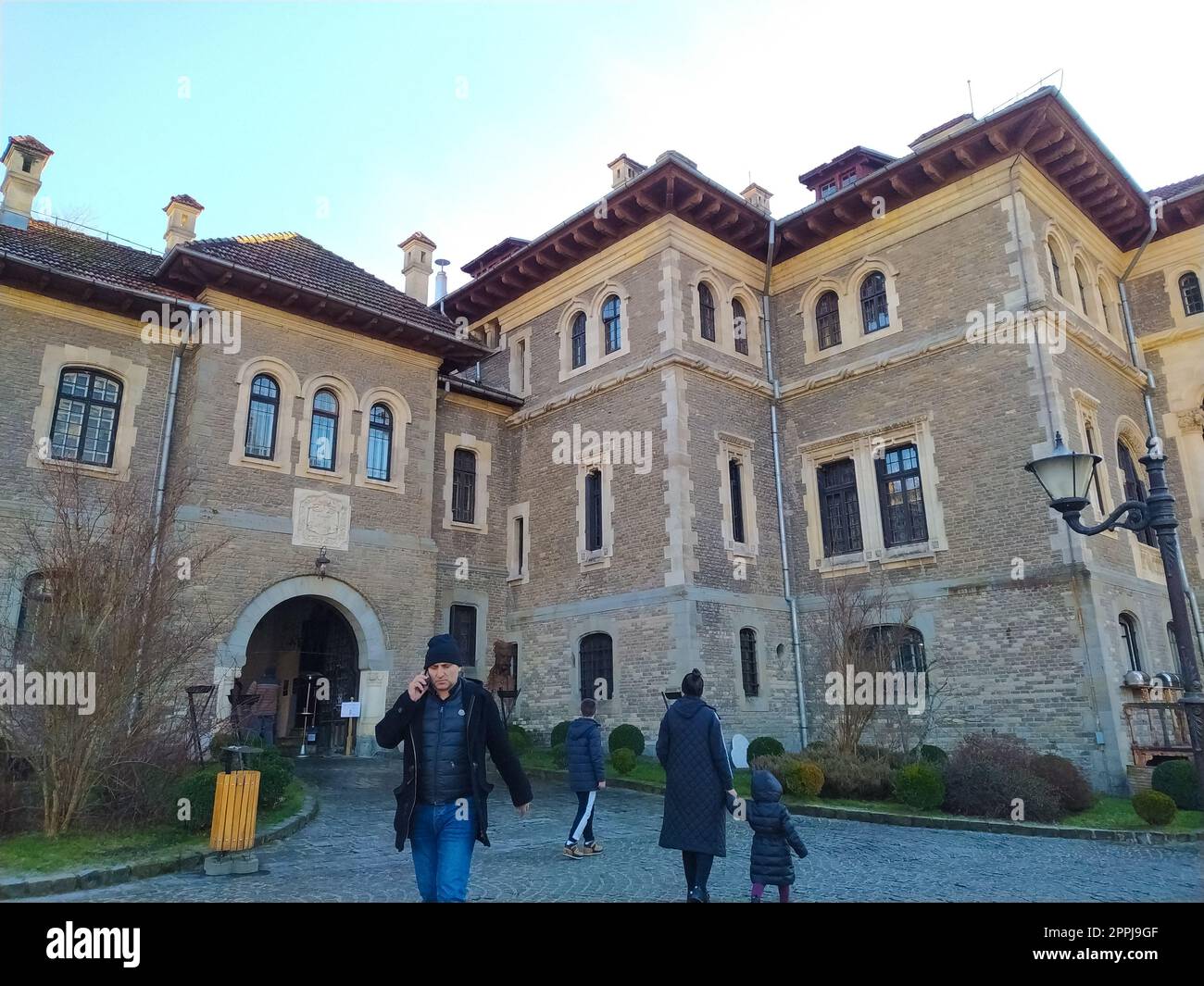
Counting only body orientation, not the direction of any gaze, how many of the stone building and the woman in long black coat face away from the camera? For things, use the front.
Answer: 1

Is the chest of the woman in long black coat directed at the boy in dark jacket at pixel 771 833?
no

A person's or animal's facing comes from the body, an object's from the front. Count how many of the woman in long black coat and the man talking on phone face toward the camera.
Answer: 1

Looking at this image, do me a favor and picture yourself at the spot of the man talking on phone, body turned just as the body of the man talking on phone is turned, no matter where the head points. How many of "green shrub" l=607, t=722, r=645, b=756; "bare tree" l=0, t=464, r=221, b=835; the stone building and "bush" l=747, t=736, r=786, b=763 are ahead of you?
0

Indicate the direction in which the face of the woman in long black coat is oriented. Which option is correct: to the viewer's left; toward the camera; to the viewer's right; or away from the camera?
away from the camera

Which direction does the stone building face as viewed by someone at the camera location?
facing the viewer and to the right of the viewer

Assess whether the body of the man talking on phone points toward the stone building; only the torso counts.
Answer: no

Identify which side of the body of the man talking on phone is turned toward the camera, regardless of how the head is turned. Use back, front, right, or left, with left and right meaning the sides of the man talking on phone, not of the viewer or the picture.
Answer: front

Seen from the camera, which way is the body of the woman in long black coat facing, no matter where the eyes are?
away from the camera

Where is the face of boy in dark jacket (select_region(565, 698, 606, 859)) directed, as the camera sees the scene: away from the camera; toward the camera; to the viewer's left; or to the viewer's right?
away from the camera

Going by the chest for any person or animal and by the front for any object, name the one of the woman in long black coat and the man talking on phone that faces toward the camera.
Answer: the man talking on phone

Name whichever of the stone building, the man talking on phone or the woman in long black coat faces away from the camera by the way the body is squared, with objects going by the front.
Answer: the woman in long black coat

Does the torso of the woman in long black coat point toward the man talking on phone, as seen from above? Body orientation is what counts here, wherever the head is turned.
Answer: no

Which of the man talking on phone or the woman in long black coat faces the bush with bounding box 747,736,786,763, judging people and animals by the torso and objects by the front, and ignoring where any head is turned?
the woman in long black coat
